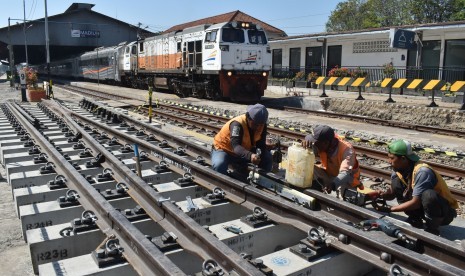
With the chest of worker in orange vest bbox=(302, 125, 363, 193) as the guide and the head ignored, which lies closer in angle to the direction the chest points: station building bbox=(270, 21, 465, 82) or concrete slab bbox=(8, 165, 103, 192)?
the concrete slab

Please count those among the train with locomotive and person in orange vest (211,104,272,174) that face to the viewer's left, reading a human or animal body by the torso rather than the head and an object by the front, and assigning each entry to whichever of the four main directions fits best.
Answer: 0

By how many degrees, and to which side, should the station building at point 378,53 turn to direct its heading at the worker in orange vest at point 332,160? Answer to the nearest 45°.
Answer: approximately 45° to its left

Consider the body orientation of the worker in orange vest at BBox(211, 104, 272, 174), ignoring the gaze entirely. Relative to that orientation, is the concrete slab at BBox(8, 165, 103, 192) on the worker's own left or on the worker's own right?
on the worker's own right

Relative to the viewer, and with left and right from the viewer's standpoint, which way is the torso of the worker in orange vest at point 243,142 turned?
facing the viewer and to the right of the viewer

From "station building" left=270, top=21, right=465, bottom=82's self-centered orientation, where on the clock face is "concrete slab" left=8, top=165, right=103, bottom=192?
The concrete slab is roughly at 11 o'clock from the station building.

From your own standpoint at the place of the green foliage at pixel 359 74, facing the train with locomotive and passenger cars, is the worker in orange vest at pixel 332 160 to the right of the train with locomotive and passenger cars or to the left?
left

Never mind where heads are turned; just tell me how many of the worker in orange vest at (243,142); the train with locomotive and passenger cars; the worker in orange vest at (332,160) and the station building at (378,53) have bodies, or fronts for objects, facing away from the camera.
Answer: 0

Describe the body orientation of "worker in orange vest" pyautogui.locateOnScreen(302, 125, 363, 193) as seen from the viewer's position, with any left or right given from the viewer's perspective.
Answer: facing the viewer and to the left of the viewer

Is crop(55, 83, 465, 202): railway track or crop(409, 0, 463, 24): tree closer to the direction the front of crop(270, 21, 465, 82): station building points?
the railway track

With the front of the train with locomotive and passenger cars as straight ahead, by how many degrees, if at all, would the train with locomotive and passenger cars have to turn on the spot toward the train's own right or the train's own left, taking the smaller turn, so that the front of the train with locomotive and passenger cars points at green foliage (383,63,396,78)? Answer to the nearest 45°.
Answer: approximately 45° to the train's own left

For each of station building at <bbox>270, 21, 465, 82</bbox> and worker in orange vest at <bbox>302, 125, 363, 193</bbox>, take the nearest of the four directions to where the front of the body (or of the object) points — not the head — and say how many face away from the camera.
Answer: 0

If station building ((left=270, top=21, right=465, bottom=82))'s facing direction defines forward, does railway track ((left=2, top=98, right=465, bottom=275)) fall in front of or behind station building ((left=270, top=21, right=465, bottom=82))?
in front
